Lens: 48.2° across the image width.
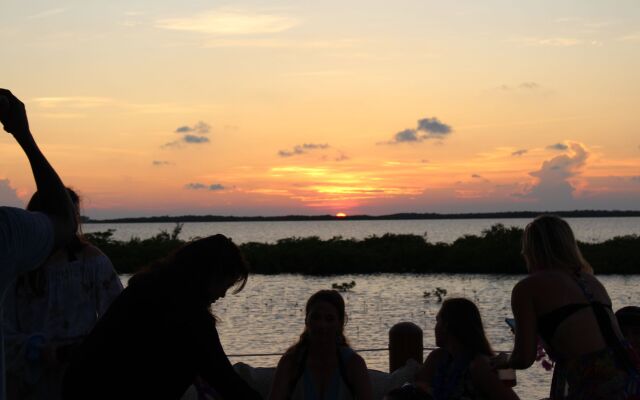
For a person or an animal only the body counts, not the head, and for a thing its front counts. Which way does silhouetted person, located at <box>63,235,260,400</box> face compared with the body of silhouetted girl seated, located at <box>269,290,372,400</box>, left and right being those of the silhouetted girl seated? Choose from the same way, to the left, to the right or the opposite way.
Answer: to the left

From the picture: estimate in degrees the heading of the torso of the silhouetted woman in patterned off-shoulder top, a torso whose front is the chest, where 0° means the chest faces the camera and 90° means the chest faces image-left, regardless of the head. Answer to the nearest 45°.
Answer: approximately 180°

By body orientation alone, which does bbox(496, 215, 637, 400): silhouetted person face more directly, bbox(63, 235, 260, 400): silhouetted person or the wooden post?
the wooden post

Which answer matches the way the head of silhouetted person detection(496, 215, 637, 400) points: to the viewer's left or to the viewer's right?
to the viewer's left

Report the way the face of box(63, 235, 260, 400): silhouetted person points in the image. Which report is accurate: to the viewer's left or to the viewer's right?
to the viewer's right

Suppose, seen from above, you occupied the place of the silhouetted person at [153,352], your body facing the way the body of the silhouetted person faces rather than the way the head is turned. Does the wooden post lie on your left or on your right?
on your left

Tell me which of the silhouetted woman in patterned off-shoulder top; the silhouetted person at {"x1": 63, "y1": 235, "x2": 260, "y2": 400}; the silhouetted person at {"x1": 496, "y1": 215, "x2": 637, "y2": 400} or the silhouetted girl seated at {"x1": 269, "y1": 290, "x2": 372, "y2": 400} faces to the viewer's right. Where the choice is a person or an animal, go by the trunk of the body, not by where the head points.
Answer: the silhouetted person at {"x1": 63, "y1": 235, "x2": 260, "y2": 400}

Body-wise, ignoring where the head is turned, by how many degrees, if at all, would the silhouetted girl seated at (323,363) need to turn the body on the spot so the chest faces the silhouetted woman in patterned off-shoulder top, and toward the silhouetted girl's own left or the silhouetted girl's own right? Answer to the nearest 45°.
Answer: approximately 90° to the silhouetted girl's own right

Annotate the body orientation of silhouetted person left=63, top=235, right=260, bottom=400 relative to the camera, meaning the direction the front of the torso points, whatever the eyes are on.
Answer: to the viewer's right

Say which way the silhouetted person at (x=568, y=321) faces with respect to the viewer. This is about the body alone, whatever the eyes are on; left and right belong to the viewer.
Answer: facing away from the viewer and to the left of the viewer
